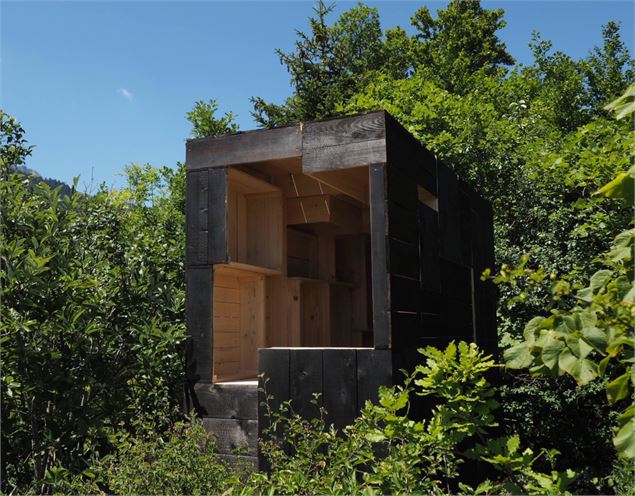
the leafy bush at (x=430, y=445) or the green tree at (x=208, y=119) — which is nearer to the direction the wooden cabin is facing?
the leafy bush

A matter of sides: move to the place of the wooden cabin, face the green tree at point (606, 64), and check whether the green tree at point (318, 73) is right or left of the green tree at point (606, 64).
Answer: left

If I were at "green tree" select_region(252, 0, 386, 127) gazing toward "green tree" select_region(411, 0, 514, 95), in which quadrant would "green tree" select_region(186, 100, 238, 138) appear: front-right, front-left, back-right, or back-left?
back-right

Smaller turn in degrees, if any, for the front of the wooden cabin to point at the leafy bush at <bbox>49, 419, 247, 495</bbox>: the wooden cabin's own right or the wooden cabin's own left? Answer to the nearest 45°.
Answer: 0° — it already faces it

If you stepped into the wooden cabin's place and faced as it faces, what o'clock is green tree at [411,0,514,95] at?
The green tree is roughly at 5 o'clock from the wooden cabin.

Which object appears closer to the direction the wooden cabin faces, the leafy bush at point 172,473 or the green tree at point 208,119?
the leafy bush

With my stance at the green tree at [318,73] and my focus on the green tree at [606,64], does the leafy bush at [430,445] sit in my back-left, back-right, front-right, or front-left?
front-right

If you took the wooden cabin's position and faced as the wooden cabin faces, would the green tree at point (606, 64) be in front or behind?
behind

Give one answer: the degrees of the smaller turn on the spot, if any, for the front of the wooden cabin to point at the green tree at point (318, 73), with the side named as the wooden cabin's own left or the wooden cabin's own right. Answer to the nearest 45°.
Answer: approximately 135° to the wooden cabin's own right

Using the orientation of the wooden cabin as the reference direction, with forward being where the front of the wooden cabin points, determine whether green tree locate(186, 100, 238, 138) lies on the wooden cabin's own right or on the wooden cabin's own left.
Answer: on the wooden cabin's own right

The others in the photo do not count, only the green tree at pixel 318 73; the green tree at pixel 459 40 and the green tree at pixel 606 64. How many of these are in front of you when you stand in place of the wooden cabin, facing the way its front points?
0

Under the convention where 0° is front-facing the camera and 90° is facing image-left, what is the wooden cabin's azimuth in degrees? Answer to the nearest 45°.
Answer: approximately 45°

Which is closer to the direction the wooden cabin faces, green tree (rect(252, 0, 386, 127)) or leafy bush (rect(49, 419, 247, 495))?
the leafy bush

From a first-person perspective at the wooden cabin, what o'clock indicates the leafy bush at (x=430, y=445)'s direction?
The leafy bush is roughly at 10 o'clock from the wooden cabin.
